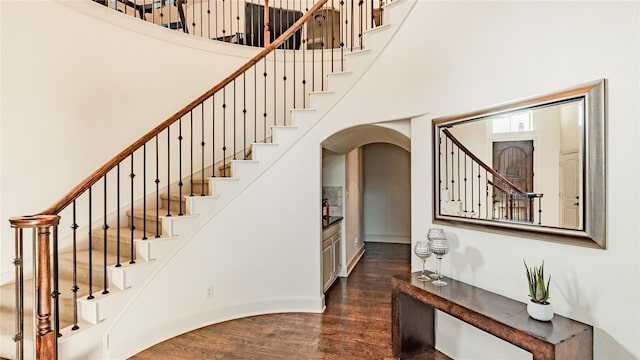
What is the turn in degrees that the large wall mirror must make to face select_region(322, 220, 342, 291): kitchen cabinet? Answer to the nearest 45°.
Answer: approximately 90° to its right

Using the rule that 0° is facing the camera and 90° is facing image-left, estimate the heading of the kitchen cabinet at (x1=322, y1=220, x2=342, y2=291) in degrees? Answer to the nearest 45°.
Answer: approximately 315°

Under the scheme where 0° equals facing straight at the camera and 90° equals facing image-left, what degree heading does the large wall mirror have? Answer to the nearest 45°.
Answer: approximately 45°

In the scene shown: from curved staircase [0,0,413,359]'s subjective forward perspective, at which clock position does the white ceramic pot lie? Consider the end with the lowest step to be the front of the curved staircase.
The white ceramic pot is roughly at 9 o'clock from the curved staircase.

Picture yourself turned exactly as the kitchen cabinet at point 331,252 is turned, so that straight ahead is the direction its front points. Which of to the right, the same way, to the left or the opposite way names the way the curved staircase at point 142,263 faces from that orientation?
to the right

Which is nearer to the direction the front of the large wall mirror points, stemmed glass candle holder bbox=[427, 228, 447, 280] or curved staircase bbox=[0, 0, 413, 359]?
the curved staircase

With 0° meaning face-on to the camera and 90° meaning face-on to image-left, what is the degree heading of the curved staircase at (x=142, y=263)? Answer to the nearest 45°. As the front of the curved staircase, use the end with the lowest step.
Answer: approximately 45°
